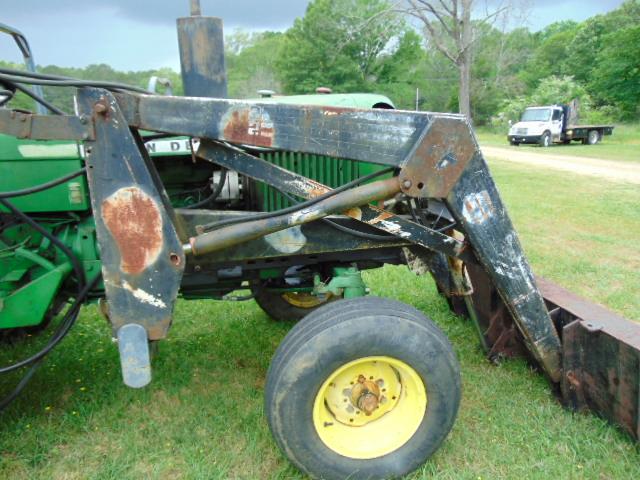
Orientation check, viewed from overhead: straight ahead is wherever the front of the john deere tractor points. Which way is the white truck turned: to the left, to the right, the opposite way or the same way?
the opposite way

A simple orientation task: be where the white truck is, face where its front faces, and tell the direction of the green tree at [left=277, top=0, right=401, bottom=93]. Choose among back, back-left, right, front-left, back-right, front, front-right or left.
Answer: right

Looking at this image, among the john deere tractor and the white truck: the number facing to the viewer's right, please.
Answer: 1

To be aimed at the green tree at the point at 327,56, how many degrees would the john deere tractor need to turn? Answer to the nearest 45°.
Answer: approximately 90° to its left

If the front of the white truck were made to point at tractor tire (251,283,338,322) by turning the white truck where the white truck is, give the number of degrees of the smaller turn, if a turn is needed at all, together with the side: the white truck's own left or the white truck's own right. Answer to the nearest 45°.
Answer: approximately 45° to the white truck's own left

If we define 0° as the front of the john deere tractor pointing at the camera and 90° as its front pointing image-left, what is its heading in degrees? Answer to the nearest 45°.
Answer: approximately 270°

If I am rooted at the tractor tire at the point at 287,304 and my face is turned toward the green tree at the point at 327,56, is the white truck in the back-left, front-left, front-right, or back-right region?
front-right

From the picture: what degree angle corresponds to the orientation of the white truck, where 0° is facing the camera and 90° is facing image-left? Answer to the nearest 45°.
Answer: approximately 45°

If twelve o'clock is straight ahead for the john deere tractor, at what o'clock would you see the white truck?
The white truck is roughly at 10 o'clock from the john deere tractor.

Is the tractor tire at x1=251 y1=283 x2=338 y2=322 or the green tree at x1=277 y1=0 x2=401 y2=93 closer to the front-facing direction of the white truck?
the tractor tire

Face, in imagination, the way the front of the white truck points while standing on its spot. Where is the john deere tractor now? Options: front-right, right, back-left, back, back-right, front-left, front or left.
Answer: front-left
